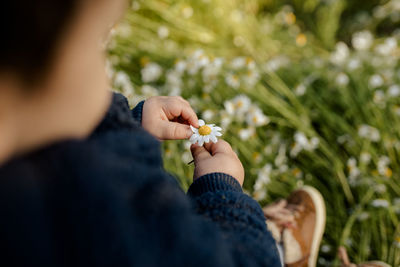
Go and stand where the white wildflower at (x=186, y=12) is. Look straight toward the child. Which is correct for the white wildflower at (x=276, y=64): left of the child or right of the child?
left

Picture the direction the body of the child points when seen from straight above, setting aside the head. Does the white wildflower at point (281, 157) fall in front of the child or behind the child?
in front

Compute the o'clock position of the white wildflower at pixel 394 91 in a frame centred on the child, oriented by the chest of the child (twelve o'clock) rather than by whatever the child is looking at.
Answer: The white wildflower is roughly at 12 o'clock from the child.

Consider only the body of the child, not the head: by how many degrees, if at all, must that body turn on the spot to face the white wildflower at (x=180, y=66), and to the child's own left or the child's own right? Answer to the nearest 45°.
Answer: approximately 45° to the child's own left

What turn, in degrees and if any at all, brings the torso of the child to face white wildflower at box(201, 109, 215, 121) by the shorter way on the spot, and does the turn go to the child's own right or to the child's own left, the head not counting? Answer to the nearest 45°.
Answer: approximately 45° to the child's own left

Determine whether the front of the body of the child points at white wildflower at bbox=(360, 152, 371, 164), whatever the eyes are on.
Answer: yes

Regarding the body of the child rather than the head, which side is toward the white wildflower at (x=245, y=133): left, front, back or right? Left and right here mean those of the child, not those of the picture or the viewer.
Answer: front

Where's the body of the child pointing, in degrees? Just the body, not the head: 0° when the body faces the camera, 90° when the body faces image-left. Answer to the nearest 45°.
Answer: approximately 225°

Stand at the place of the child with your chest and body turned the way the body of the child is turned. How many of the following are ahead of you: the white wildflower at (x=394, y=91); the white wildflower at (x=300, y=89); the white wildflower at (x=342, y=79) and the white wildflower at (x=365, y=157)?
4

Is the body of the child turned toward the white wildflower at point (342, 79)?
yes

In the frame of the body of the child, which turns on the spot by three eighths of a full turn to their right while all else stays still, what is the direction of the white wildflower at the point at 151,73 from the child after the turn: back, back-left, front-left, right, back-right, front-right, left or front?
back

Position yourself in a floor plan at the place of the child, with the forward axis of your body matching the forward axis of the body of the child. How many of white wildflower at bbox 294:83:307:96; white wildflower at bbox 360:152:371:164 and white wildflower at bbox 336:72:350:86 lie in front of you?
3

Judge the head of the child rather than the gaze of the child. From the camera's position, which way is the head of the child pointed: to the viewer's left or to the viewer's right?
to the viewer's right
